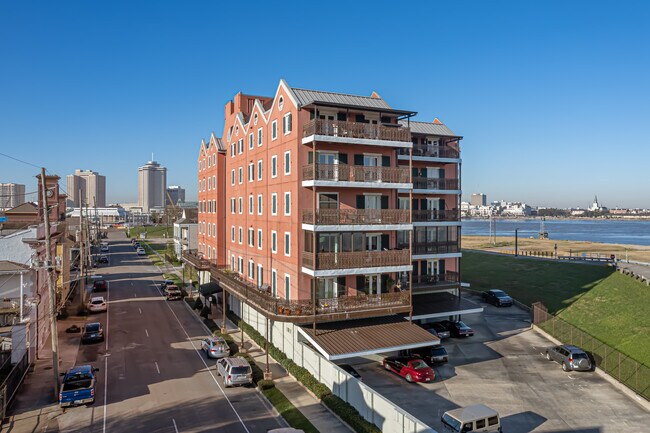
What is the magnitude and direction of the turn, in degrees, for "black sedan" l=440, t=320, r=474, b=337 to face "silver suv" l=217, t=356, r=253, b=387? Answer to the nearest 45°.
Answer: approximately 90° to its left

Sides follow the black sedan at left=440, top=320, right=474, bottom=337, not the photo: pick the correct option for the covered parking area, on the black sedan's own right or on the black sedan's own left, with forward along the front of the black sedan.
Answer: on the black sedan's own left
